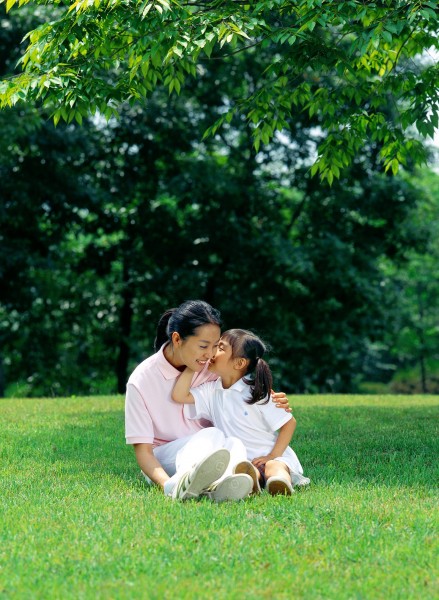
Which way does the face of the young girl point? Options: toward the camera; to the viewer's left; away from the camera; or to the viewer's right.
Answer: to the viewer's left

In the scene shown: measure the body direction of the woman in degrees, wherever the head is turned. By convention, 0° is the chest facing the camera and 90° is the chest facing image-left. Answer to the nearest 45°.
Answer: approximately 315°

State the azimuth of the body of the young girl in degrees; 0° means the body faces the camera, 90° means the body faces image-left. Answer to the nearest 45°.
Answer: approximately 45°

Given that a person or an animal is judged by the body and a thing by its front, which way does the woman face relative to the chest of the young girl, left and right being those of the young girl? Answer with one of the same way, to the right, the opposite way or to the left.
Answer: to the left
